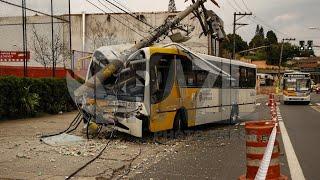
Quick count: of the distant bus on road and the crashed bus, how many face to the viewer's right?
0

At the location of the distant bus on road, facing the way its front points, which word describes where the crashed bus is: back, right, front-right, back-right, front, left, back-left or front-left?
front

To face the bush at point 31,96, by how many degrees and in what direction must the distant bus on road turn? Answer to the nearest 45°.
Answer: approximately 45° to its right

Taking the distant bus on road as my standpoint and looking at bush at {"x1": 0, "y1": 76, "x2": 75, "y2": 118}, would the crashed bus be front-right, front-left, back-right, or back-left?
front-left

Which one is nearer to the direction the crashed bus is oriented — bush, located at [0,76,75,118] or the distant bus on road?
the bush

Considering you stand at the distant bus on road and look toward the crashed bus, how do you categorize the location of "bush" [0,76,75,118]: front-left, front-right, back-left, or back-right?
front-right

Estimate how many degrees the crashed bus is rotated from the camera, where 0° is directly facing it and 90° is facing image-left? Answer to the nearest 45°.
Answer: approximately 45°

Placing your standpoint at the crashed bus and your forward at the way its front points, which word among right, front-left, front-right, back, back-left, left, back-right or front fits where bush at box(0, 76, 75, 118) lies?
right

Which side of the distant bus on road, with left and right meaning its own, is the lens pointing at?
front

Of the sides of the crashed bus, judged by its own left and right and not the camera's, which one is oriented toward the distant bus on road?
back
